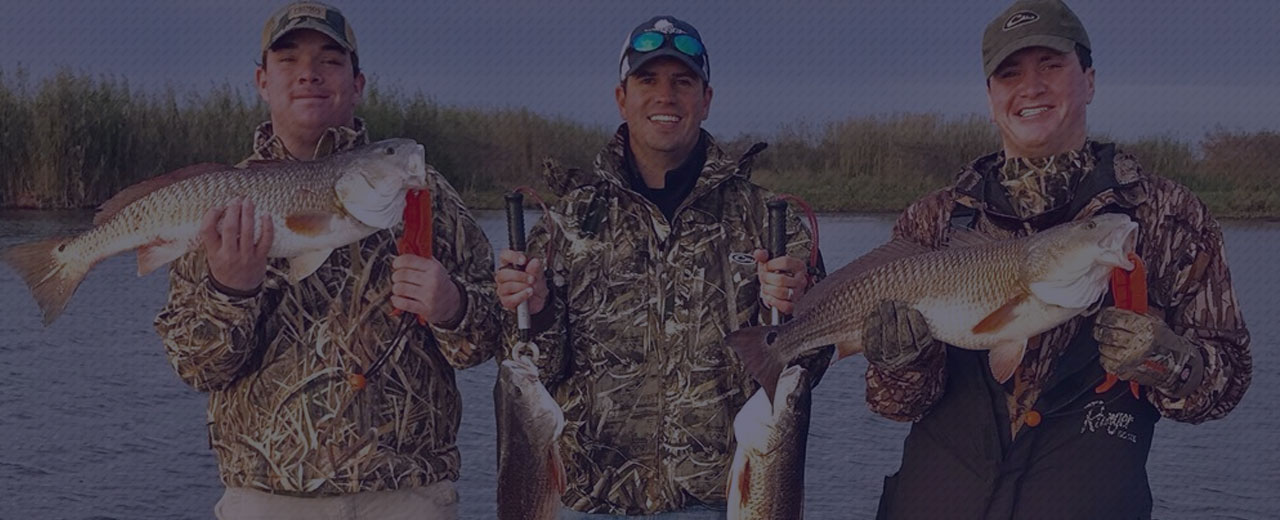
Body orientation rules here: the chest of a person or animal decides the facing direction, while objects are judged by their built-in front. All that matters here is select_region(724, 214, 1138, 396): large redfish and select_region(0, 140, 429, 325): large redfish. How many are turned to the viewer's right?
2

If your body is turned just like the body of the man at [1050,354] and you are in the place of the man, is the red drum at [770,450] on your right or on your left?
on your right

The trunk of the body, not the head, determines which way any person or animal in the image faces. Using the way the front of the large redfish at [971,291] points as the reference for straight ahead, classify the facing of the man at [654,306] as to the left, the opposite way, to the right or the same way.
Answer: to the right

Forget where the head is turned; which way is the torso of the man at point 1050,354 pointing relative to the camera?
toward the camera

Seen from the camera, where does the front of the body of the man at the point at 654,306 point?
toward the camera

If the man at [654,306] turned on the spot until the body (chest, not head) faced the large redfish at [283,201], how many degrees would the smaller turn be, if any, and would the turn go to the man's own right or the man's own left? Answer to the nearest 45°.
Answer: approximately 90° to the man's own right

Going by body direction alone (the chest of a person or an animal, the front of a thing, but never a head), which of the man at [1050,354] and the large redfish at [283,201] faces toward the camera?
the man

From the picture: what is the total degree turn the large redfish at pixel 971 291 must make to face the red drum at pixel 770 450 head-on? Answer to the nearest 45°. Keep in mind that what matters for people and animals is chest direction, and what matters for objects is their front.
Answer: approximately 180°

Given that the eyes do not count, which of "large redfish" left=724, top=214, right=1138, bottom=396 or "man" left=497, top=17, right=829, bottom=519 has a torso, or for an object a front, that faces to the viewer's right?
the large redfish

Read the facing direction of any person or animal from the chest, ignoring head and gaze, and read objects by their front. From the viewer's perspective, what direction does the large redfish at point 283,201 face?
to the viewer's right

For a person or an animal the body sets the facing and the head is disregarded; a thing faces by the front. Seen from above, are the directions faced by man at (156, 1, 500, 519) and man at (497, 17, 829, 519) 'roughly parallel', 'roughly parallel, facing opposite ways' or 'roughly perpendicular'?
roughly parallel

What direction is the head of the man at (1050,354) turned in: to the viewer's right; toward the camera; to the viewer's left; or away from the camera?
toward the camera

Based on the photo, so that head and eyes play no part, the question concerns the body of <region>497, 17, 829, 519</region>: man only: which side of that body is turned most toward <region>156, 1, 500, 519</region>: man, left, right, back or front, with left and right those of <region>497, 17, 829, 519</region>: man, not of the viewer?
right

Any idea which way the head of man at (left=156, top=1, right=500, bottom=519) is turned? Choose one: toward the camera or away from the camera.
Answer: toward the camera

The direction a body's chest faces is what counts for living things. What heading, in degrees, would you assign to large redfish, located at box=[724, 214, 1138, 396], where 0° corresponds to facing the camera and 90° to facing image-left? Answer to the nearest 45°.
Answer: approximately 270°

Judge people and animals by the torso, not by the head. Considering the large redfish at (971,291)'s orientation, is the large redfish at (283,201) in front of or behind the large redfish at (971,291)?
behind
